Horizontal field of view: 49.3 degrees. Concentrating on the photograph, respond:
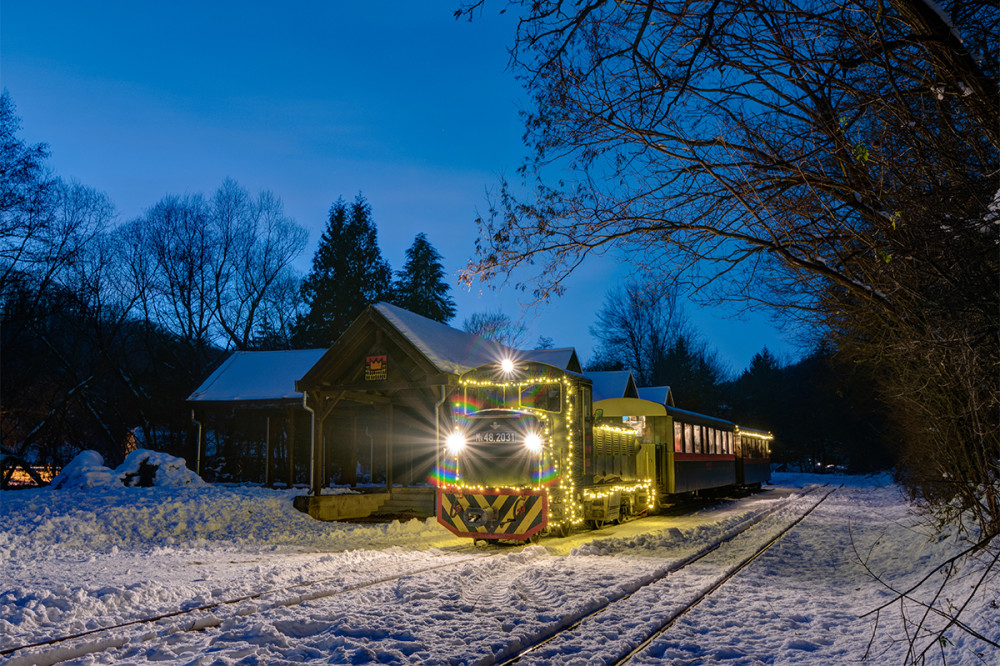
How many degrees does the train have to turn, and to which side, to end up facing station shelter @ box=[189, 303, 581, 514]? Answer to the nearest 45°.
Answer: approximately 90° to its right

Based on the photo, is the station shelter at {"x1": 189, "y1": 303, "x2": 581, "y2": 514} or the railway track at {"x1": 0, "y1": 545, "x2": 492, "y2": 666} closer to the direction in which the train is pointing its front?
the railway track

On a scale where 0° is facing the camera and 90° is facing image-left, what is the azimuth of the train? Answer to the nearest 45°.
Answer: approximately 45°
